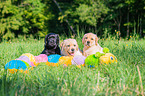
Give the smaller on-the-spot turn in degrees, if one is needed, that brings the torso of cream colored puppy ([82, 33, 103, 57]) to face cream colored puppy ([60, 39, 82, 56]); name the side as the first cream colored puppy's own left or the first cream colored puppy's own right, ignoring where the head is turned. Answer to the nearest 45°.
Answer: approximately 45° to the first cream colored puppy's own right

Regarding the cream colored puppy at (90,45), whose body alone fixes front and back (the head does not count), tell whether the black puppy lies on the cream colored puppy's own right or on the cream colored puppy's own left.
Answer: on the cream colored puppy's own right

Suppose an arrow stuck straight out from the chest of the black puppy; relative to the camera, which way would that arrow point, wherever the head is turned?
toward the camera

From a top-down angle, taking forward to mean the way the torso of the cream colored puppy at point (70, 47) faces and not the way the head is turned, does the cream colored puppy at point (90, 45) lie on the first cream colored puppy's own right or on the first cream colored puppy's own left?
on the first cream colored puppy's own left

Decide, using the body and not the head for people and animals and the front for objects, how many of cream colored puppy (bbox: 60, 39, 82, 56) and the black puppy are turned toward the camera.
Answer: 2

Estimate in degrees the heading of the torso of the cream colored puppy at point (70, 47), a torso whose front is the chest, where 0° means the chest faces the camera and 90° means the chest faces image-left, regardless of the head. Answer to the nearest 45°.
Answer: approximately 0°

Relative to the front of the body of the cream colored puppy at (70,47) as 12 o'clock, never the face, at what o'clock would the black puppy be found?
The black puppy is roughly at 4 o'clock from the cream colored puppy.
